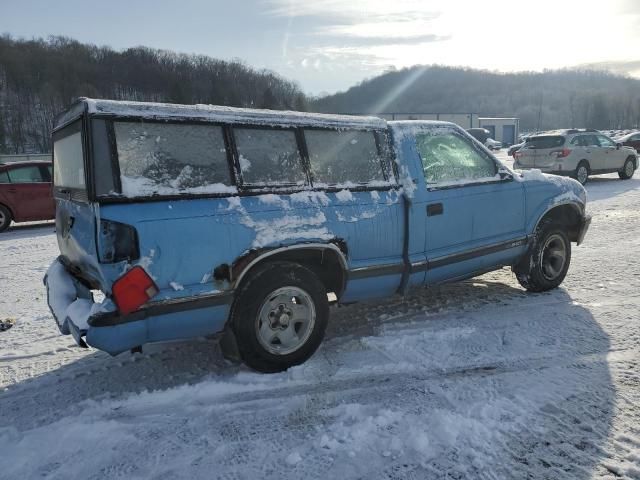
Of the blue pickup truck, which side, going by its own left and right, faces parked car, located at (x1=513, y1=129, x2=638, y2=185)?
front

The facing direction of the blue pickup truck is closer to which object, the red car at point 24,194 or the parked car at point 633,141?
the parked car

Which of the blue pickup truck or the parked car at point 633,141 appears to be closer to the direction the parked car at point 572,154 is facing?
the parked car

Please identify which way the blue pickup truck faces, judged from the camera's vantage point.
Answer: facing away from the viewer and to the right of the viewer

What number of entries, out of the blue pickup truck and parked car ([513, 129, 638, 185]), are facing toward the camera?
0

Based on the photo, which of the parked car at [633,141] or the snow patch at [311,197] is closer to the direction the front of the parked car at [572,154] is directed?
the parked car

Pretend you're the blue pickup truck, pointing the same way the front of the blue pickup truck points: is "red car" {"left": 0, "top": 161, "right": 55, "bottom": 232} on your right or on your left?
on your left
